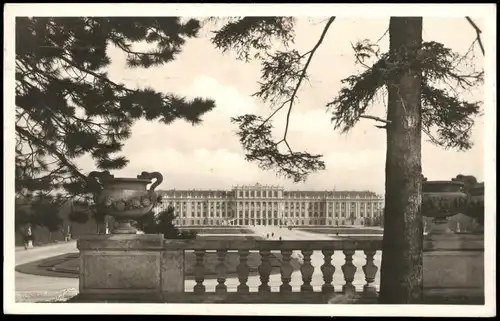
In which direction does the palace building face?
toward the camera

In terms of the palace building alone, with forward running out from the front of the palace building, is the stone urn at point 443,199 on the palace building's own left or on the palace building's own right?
on the palace building's own left
